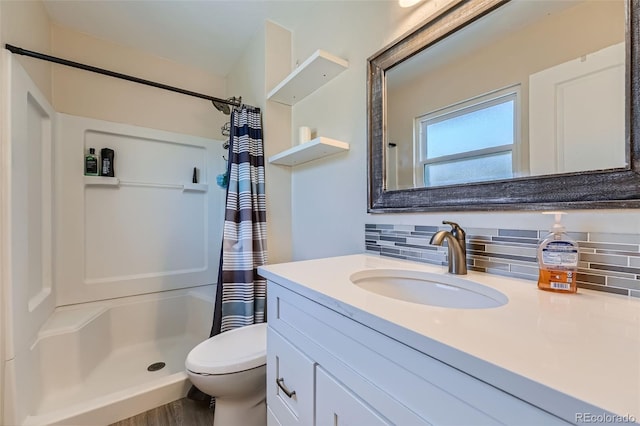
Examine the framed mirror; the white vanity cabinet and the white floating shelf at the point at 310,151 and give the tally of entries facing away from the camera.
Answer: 0

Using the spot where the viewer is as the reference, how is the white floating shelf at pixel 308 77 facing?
facing the viewer and to the left of the viewer

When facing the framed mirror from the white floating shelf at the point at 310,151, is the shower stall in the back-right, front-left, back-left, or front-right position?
back-right

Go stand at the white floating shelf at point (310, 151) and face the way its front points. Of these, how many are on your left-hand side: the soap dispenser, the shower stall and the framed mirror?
2

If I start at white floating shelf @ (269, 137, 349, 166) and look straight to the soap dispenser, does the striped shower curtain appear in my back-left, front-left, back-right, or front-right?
back-right

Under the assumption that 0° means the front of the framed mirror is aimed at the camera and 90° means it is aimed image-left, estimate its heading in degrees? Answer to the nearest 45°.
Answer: approximately 45°

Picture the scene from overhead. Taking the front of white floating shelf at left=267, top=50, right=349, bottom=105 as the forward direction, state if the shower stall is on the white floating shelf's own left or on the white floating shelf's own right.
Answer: on the white floating shelf's own right

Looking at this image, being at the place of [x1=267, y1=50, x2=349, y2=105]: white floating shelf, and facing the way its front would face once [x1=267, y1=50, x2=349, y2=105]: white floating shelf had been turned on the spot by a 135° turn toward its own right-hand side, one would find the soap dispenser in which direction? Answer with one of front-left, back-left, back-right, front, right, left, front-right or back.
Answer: back-right

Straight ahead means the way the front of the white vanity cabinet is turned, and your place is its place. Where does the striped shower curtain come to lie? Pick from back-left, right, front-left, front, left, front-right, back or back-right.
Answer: right

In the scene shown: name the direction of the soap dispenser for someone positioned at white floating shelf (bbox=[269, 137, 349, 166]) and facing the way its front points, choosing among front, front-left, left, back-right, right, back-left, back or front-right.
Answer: left

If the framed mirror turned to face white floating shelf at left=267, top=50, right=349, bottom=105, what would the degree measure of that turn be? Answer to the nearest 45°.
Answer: approximately 45° to its right
